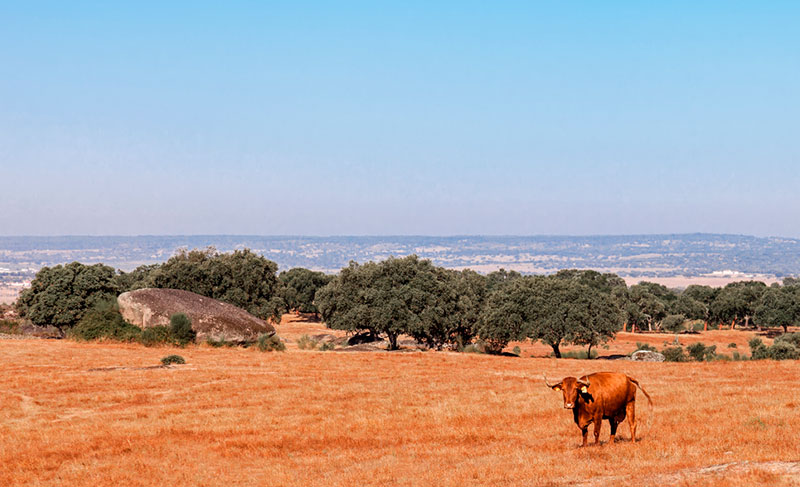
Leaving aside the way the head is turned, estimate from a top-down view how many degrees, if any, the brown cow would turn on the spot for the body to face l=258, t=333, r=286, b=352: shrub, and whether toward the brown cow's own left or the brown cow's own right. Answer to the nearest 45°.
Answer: approximately 90° to the brown cow's own right

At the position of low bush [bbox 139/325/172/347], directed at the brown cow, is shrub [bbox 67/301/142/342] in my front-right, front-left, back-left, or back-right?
back-right

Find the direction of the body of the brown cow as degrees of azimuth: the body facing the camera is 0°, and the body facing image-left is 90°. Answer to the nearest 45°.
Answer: approximately 45°

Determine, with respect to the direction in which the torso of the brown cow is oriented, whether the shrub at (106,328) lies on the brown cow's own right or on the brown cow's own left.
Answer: on the brown cow's own right

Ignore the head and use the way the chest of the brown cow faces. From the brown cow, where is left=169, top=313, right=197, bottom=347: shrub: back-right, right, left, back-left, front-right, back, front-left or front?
right

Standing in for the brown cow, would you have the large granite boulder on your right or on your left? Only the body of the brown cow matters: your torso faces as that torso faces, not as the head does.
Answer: on your right

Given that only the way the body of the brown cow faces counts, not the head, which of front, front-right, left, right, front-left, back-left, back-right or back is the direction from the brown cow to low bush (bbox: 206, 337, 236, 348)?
right

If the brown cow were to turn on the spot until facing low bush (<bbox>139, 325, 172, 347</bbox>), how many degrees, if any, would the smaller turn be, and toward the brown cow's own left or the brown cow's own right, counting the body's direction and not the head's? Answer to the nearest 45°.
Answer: approximately 90° to the brown cow's own right
